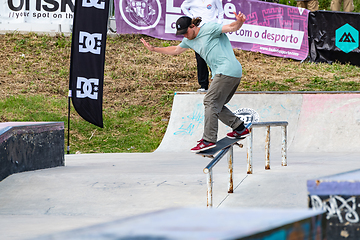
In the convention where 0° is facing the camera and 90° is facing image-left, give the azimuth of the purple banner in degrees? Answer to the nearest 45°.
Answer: approximately 0°

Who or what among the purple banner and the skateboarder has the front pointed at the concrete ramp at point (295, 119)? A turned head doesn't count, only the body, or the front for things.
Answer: the purple banner

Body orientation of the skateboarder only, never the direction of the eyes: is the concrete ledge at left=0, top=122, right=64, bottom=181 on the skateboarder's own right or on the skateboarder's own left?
on the skateboarder's own right

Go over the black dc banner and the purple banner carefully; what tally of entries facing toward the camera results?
2

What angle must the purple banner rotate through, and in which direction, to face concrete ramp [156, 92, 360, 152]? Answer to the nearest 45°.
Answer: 0° — it already faces it

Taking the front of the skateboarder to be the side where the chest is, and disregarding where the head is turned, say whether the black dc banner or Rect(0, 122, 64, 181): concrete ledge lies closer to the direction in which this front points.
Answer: the concrete ledge

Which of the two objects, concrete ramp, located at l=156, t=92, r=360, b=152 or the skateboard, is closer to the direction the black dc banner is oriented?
the skateboard

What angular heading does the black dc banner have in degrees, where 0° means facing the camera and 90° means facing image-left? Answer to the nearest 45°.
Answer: approximately 0°
